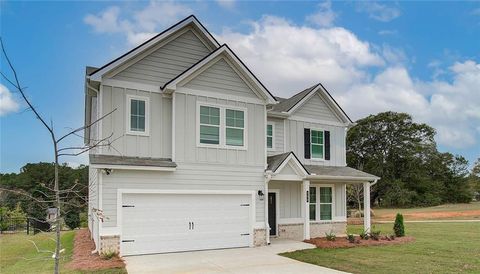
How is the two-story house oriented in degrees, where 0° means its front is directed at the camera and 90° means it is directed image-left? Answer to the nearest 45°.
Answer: approximately 315°

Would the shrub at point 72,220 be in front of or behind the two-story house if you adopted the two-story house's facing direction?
behind

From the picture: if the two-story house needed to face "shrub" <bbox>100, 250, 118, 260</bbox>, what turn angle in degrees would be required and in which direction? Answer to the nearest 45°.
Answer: approximately 90° to its right
